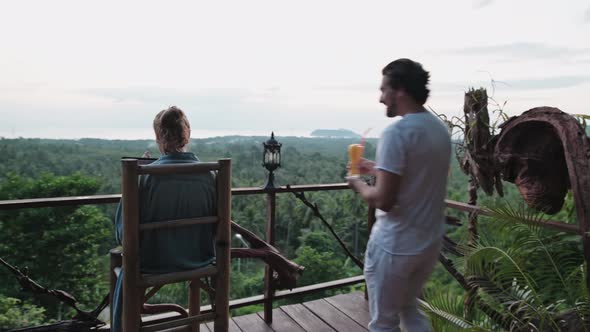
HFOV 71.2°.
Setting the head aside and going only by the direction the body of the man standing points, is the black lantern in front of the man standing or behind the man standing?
in front

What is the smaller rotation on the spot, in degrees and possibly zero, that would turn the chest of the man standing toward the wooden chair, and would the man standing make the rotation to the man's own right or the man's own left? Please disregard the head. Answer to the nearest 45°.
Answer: approximately 45° to the man's own left

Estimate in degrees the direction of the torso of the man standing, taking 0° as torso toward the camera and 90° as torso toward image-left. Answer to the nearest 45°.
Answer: approximately 135°

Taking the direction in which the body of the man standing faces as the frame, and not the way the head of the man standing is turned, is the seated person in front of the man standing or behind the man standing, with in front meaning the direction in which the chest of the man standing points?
in front

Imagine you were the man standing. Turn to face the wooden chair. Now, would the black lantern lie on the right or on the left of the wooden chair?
right

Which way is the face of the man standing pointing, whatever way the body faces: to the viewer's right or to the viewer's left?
to the viewer's left
